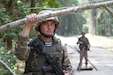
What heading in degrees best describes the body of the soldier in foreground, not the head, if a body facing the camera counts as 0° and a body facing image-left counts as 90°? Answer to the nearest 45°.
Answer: approximately 315°
